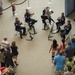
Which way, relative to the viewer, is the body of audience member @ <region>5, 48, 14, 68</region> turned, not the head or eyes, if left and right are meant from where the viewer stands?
facing away from the viewer

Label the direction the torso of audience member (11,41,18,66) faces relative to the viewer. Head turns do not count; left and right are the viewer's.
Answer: facing away from the viewer and to the right of the viewer

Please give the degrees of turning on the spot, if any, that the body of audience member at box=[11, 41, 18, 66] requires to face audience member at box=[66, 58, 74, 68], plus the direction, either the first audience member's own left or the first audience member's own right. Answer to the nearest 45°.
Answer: approximately 90° to the first audience member's own right

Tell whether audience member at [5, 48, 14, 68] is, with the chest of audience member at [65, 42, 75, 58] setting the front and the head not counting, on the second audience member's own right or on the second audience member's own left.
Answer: on the second audience member's own left

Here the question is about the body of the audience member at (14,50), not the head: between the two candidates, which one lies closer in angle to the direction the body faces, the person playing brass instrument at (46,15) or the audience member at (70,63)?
the person playing brass instrument

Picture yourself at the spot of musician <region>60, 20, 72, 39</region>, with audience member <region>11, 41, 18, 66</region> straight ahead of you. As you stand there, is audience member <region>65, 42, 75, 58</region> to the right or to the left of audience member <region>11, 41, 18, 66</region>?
left

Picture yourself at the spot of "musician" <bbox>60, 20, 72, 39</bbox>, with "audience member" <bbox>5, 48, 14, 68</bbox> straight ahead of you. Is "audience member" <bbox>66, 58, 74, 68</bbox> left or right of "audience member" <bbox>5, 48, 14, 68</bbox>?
left

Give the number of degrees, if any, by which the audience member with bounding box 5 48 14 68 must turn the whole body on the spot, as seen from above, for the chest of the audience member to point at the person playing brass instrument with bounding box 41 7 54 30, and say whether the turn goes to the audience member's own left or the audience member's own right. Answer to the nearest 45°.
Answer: approximately 45° to the audience member's own right

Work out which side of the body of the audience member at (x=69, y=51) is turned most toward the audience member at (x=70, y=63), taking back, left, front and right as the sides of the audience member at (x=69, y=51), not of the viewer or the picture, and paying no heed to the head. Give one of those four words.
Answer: back

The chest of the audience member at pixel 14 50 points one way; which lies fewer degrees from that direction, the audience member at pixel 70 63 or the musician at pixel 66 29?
the musician

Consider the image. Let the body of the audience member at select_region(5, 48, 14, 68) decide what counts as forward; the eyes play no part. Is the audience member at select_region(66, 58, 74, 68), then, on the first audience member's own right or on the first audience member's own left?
on the first audience member's own right

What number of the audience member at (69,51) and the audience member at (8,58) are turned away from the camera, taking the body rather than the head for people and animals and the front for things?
2

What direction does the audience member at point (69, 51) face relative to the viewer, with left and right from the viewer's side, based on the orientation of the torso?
facing away from the viewer
